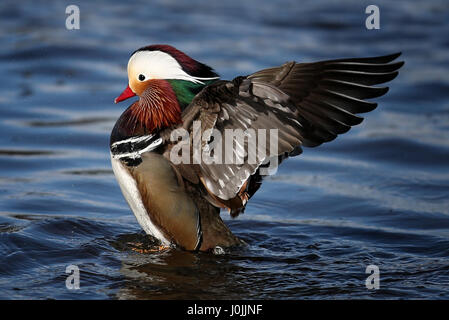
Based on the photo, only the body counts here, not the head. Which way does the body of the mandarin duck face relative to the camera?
to the viewer's left
